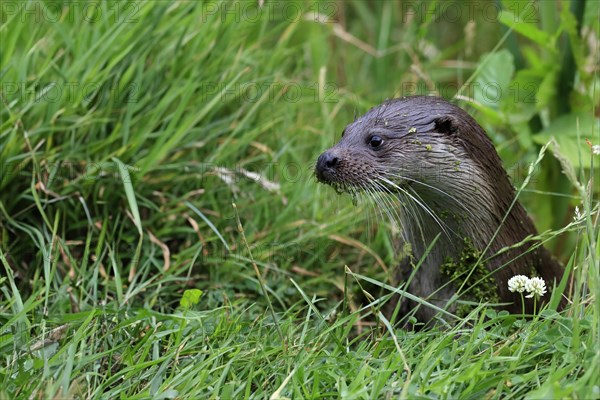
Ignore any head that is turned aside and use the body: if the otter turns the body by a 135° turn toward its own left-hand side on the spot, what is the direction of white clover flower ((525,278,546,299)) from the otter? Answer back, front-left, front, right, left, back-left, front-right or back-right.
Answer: front

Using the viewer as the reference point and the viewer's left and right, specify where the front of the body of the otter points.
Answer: facing to the left of the viewer

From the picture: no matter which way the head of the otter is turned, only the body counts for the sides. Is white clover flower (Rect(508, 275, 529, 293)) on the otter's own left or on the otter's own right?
on the otter's own left
